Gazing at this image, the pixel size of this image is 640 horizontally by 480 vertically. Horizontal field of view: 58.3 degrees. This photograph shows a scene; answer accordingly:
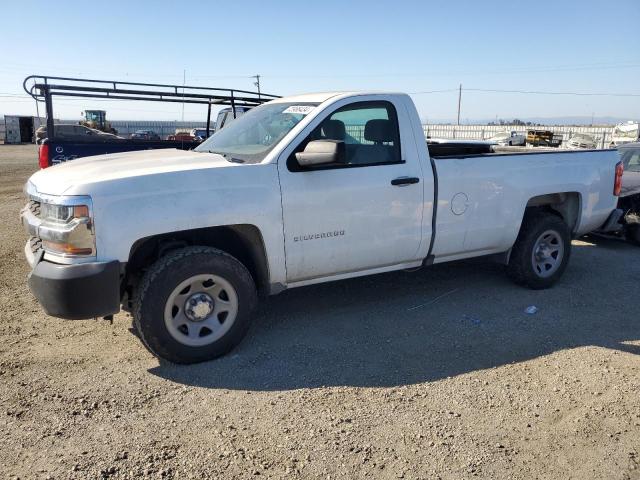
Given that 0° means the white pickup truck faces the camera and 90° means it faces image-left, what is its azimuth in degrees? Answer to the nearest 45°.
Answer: approximately 45°
